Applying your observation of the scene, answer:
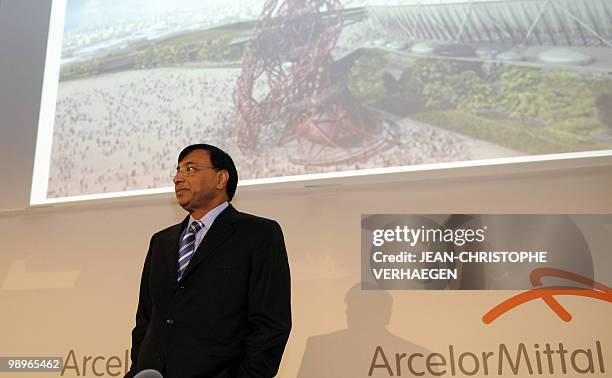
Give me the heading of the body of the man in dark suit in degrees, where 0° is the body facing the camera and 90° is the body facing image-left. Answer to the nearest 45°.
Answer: approximately 45°
